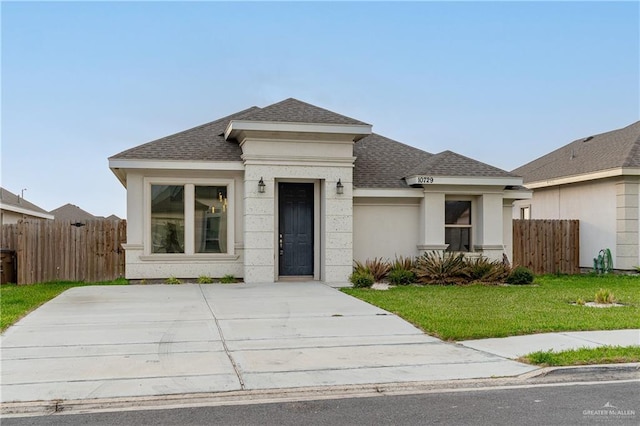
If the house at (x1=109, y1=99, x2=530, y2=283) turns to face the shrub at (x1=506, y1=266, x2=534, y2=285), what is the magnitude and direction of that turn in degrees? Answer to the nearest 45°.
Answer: approximately 90° to its left

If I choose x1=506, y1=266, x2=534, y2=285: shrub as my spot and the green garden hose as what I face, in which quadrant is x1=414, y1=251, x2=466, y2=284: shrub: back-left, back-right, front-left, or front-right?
back-left

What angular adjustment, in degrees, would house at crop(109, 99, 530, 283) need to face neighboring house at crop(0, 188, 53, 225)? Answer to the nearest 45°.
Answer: approximately 135° to its right

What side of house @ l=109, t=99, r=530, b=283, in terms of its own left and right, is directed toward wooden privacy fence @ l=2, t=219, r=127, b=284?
right

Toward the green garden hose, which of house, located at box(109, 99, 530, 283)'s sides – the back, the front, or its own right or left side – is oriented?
left

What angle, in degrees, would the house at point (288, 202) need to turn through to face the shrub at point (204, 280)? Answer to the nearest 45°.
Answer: approximately 90° to its right

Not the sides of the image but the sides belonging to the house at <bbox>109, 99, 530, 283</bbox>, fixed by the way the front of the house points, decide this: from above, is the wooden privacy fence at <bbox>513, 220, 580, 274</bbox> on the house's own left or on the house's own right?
on the house's own left

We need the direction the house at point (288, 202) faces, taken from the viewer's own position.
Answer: facing the viewer

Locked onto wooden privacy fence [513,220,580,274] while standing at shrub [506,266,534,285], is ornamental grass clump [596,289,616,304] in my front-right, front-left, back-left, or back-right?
back-right

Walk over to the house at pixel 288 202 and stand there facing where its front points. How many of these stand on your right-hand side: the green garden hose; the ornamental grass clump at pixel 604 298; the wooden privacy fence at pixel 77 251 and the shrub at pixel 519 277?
1
